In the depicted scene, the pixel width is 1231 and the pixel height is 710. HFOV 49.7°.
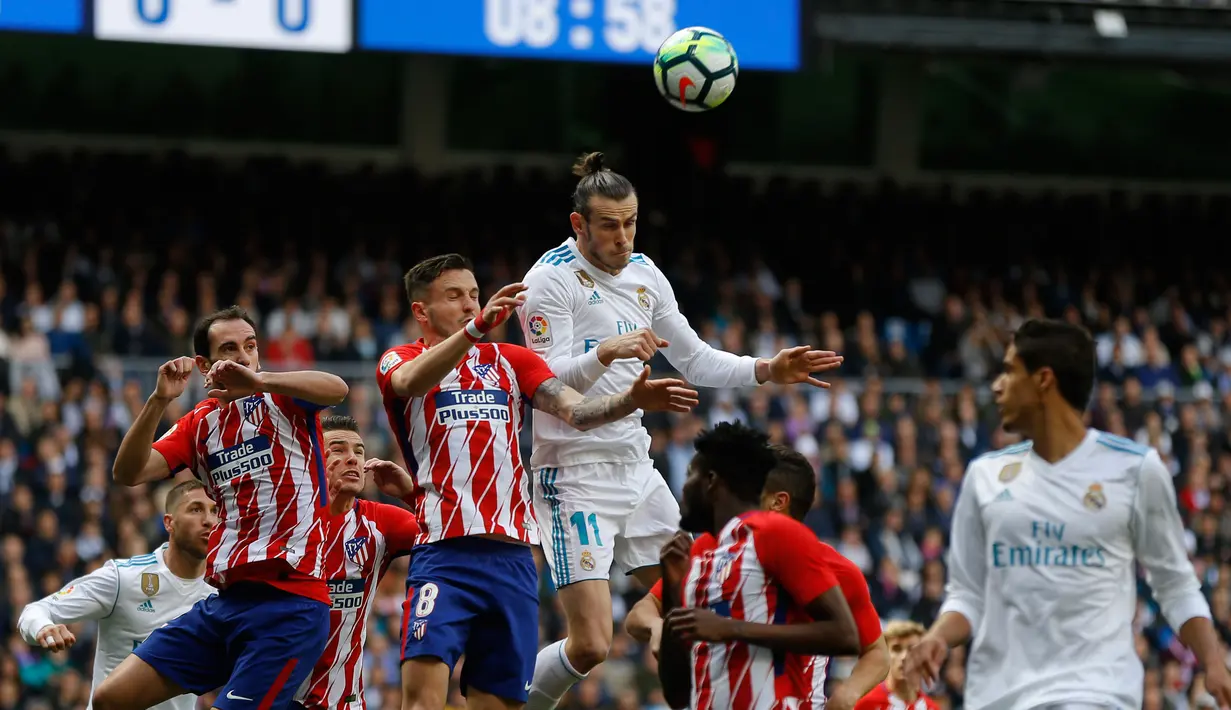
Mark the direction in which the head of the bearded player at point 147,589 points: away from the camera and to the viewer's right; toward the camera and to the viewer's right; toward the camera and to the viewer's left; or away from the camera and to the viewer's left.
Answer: toward the camera and to the viewer's right

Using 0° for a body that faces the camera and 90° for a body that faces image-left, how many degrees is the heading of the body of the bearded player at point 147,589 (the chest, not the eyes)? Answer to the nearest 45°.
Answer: approximately 315°

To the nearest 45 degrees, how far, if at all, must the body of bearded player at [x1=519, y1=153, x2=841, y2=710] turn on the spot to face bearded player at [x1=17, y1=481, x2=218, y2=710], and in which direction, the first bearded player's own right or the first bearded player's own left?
approximately 135° to the first bearded player's own right

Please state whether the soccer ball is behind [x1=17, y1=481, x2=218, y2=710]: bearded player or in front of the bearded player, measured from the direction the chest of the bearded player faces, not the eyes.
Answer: in front

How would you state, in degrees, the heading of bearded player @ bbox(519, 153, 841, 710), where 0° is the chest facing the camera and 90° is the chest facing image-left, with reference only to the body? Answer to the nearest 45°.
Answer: approximately 315°

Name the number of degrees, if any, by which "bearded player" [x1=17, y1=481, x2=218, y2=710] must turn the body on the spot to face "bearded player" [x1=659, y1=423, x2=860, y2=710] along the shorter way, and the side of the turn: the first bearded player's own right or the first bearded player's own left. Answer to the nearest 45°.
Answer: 0° — they already face them
